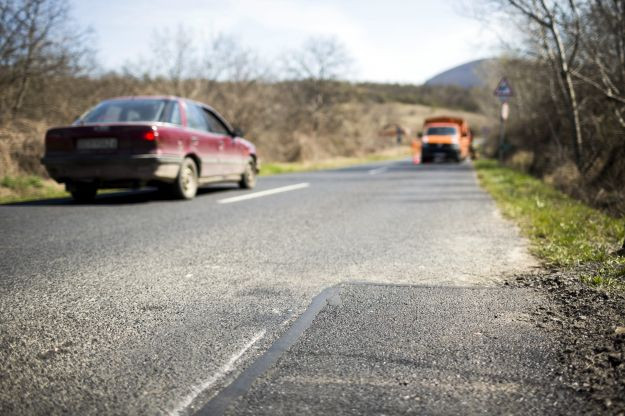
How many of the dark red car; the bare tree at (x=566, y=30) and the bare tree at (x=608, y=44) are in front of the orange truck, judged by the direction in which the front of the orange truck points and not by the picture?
3

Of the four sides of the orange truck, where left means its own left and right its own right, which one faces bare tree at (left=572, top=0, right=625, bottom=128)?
front

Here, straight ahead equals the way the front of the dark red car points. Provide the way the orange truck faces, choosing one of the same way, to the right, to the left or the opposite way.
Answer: the opposite way

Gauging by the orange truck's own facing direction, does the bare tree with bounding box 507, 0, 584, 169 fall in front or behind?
in front

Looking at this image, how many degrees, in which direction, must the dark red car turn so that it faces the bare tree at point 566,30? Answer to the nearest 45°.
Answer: approximately 45° to its right

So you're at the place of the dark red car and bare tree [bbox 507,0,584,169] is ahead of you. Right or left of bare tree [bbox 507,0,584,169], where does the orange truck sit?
left

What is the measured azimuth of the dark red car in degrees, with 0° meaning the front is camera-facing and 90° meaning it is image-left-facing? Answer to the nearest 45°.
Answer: approximately 225°

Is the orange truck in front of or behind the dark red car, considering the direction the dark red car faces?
in front

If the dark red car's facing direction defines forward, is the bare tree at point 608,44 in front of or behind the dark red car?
in front

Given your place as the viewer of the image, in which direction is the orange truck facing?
facing the viewer

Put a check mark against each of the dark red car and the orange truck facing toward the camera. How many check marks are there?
1

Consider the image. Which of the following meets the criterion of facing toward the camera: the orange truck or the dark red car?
the orange truck
